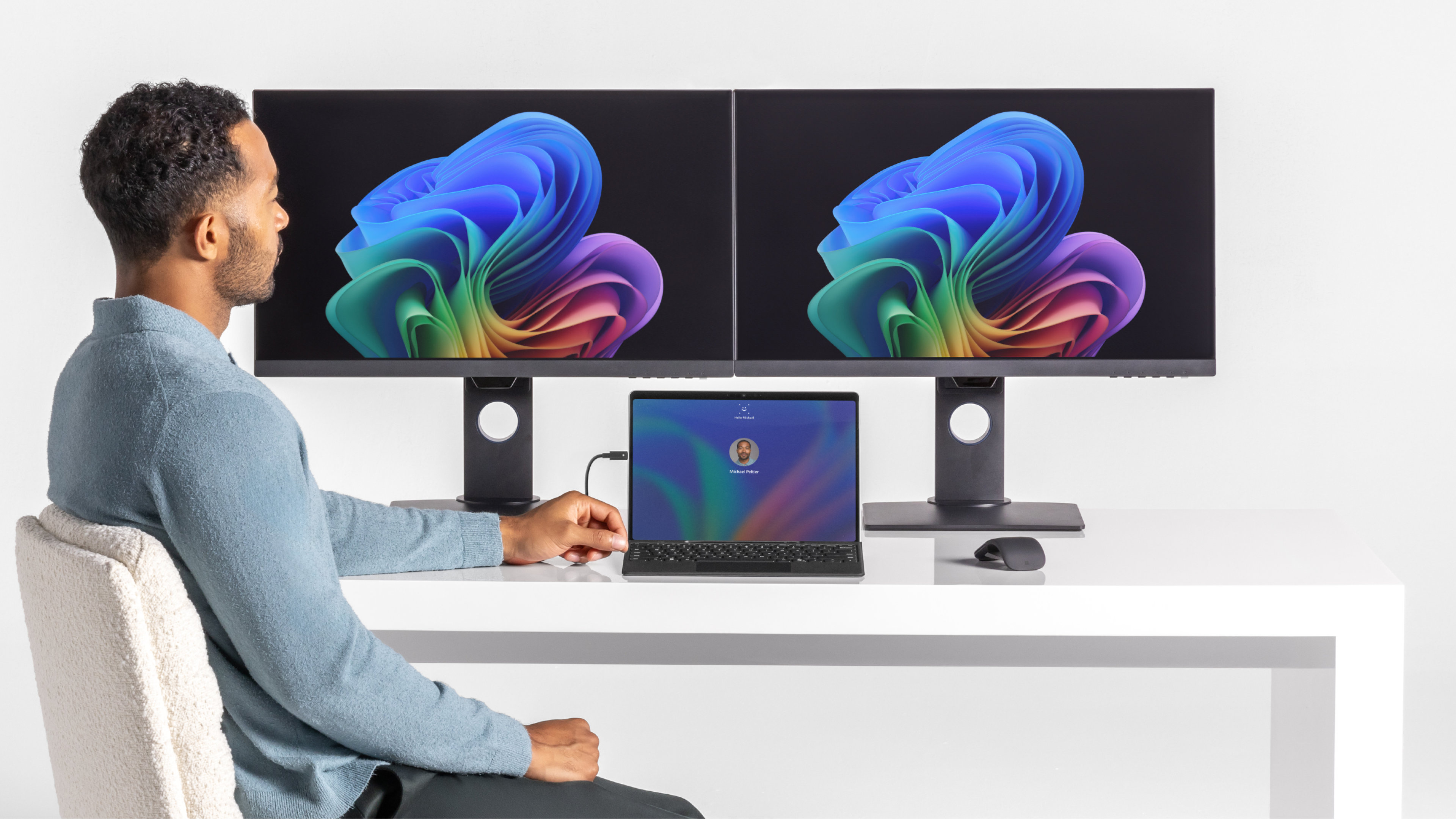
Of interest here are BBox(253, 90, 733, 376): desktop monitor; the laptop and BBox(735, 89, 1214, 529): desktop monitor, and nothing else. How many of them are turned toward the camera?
3

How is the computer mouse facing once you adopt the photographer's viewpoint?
facing away from the viewer and to the left of the viewer

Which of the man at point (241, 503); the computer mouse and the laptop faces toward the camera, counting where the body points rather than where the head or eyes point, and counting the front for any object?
the laptop

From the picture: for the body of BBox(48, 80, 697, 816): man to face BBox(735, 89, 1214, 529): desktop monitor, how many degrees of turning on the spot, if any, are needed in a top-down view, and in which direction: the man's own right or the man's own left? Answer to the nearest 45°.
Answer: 0° — they already face it

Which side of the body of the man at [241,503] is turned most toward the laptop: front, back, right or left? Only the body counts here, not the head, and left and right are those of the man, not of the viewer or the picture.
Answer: front

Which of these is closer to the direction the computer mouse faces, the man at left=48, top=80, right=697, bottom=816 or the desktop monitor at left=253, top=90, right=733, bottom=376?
the desktop monitor

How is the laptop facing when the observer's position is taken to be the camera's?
facing the viewer

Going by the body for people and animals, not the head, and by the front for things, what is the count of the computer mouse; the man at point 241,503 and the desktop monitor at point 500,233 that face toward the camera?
1

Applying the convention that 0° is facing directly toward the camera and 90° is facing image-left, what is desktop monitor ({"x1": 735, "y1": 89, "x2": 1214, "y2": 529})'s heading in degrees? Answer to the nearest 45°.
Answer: approximately 0°

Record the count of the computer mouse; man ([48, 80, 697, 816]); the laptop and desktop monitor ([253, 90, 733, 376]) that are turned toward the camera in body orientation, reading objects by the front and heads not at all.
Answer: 2

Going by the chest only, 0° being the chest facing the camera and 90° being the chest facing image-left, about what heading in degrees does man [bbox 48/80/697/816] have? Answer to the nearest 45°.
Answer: approximately 225°

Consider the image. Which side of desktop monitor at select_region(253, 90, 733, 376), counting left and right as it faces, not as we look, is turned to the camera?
front
